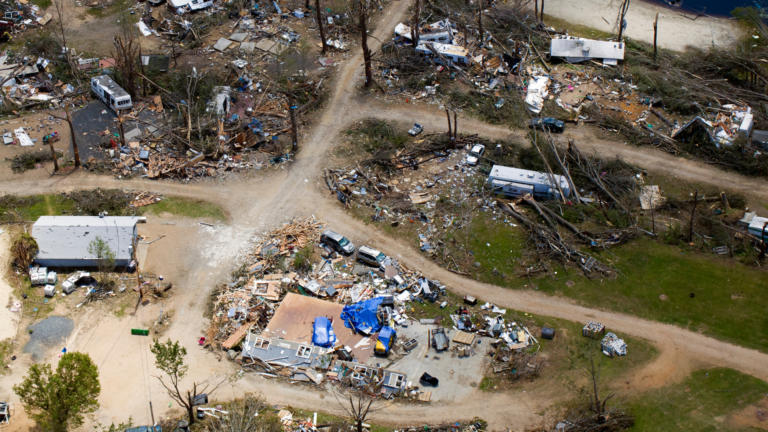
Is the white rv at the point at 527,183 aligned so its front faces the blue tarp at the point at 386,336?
no

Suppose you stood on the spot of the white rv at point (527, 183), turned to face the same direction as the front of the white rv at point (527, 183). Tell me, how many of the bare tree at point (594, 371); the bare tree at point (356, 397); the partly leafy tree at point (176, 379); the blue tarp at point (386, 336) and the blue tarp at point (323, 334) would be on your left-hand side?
0

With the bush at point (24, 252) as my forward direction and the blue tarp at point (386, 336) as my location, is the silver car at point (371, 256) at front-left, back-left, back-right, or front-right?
front-right

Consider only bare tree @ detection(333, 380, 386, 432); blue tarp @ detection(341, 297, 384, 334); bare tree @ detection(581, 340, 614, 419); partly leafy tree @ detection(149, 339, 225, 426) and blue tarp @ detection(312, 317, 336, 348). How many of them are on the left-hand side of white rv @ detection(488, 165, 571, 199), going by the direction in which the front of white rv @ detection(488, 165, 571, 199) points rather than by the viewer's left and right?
0

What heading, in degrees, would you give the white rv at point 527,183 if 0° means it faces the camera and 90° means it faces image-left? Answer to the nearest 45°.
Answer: approximately 270°

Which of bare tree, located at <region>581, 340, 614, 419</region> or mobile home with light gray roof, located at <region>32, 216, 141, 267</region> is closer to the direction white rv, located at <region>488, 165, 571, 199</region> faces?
the bare tree

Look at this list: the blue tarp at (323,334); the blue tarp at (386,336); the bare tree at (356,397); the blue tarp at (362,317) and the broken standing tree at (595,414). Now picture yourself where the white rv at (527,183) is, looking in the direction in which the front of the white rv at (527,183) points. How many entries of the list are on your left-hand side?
0

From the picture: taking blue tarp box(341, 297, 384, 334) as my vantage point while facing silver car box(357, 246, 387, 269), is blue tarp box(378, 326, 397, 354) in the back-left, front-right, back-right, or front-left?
back-right

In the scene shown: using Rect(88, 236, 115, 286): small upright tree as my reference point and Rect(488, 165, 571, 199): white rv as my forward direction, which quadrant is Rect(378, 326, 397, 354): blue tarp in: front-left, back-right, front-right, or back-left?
front-right

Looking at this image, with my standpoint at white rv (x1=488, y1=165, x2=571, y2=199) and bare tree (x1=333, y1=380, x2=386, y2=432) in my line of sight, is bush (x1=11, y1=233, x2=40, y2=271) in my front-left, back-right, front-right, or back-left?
front-right

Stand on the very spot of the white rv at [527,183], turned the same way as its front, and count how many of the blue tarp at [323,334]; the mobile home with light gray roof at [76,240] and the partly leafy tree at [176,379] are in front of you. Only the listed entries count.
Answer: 0

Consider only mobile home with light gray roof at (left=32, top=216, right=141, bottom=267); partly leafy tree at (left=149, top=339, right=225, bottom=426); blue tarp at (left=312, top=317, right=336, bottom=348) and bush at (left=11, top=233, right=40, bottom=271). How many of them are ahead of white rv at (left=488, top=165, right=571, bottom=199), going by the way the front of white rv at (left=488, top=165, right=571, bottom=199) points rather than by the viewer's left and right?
0
